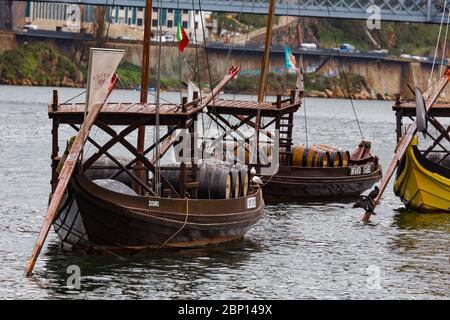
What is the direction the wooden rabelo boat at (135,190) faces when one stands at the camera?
facing away from the viewer and to the right of the viewer
